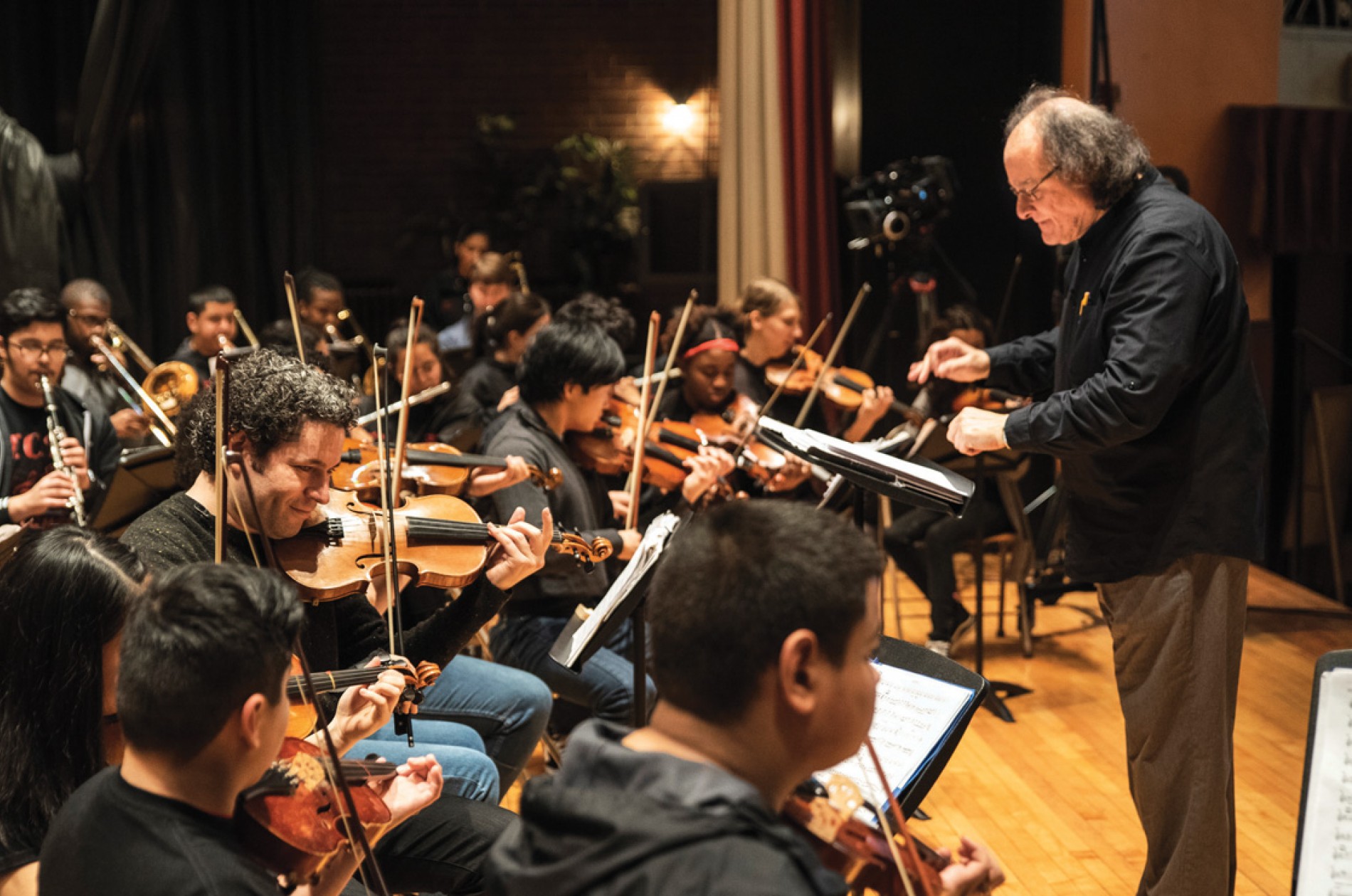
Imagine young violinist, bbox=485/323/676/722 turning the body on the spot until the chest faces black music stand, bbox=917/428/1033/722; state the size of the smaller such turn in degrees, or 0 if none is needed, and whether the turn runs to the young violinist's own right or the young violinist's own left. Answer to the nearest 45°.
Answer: approximately 45° to the young violinist's own left

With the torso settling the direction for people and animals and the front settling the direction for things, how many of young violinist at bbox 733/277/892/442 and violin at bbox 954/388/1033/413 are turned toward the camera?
1

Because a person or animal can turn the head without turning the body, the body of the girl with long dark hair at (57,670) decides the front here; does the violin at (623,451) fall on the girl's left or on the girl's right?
on the girl's left

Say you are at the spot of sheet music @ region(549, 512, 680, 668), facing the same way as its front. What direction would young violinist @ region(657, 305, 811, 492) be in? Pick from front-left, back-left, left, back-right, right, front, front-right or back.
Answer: right

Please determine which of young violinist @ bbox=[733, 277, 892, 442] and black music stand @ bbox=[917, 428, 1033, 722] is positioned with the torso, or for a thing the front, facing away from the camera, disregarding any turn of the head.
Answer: the black music stand

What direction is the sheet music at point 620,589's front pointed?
to the viewer's left

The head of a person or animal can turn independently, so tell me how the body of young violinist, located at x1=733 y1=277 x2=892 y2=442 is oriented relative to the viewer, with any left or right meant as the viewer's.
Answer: facing to the right of the viewer

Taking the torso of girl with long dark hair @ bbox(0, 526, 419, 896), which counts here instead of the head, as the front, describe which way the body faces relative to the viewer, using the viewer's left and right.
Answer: facing to the right of the viewer

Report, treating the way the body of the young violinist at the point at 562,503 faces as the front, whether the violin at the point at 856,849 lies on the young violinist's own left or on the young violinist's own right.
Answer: on the young violinist's own right
